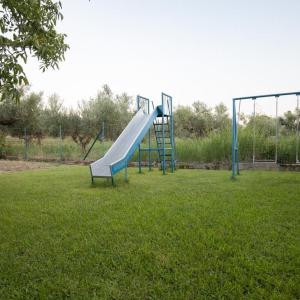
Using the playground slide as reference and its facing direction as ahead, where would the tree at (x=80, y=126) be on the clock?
The tree is roughly at 4 o'clock from the playground slide.

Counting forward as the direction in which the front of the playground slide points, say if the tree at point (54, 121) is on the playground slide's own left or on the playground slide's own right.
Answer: on the playground slide's own right

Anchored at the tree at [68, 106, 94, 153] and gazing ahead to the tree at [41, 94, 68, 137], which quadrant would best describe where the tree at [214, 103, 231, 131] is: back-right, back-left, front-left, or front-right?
back-right

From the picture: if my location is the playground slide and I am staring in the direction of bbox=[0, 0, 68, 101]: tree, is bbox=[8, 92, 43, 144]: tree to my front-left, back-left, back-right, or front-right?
back-right

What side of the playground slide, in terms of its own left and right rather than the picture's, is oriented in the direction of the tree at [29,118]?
right

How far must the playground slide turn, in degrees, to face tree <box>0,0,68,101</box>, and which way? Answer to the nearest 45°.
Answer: approximately 45° to its left

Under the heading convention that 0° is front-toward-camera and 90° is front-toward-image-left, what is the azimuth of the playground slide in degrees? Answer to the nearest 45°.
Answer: approximately 45°
